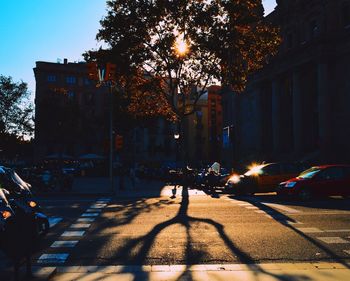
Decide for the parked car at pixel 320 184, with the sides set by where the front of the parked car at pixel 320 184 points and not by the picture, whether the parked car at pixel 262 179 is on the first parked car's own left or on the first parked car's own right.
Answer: on the first parked car's own right

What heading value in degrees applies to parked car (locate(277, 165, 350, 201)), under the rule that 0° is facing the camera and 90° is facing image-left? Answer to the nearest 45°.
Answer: approximately 45°

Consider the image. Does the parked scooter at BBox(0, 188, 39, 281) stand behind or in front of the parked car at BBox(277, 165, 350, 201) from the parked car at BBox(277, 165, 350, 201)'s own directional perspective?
in front

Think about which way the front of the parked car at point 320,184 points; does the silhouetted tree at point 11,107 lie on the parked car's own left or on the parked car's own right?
on the parked car's own right
